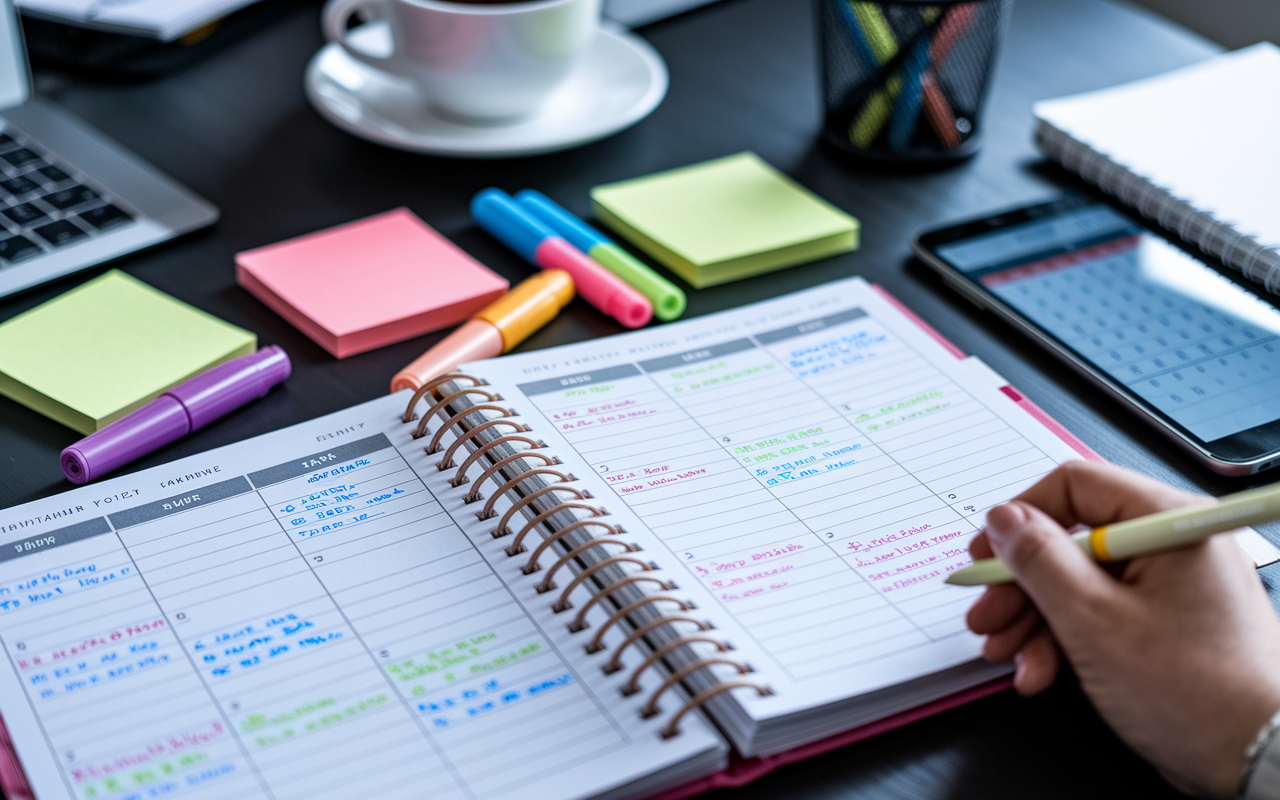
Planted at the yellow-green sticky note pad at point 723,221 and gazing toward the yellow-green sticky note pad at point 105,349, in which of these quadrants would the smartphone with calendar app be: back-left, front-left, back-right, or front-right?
back-left

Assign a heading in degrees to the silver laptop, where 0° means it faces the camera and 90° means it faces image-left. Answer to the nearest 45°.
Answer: approximately 315°
